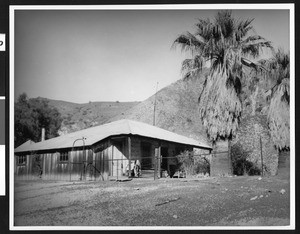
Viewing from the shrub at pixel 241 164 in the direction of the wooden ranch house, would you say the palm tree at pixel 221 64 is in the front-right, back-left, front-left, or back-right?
front-left

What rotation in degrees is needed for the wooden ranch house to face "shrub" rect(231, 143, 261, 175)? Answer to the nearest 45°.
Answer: approximately 45° to its left

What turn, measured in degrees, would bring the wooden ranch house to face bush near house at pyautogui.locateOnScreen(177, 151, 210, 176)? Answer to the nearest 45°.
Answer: approximately 45° to its left

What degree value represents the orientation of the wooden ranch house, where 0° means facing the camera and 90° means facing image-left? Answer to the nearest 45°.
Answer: approximately 315°
